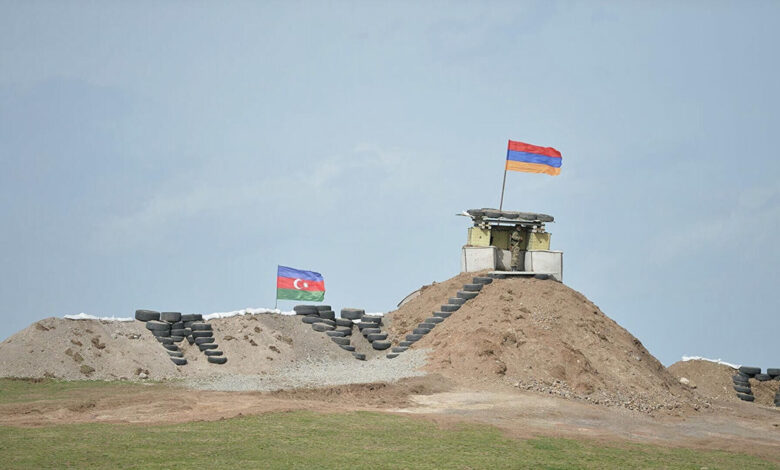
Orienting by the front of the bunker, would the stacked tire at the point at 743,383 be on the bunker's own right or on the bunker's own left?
on the bunker's own left

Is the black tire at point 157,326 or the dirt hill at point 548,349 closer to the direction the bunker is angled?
the dirt hill

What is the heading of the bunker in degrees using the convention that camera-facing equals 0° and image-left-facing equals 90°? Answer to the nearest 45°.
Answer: approximately 0°

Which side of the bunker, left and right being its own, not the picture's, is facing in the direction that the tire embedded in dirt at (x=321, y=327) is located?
right

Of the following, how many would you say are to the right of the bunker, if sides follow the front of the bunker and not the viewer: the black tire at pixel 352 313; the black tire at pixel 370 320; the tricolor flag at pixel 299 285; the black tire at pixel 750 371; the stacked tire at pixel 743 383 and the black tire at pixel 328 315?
4

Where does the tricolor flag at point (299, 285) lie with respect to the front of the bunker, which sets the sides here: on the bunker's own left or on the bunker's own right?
on the bunker's own right

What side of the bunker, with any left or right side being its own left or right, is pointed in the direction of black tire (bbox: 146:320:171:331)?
right

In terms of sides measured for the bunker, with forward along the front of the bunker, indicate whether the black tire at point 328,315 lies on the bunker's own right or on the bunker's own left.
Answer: on the bunker's own right
